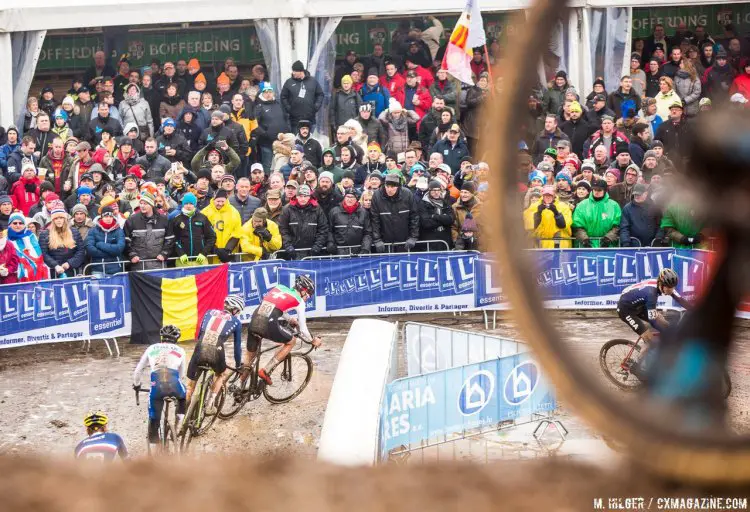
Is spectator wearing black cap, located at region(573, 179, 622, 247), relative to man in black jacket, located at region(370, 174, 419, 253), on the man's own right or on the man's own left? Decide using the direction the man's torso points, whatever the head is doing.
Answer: on the man's own left

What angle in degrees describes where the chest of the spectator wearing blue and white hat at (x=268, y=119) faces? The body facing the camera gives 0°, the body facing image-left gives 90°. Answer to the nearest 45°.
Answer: approximately 0°

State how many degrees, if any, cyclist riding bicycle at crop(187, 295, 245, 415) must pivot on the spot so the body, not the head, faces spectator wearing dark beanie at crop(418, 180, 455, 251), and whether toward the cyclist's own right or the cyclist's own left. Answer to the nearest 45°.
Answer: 0° — they already face them

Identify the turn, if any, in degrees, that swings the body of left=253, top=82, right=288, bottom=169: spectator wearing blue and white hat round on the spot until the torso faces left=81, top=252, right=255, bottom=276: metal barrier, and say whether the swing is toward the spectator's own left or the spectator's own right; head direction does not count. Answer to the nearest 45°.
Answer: approximately 45° to the spectator's own right
